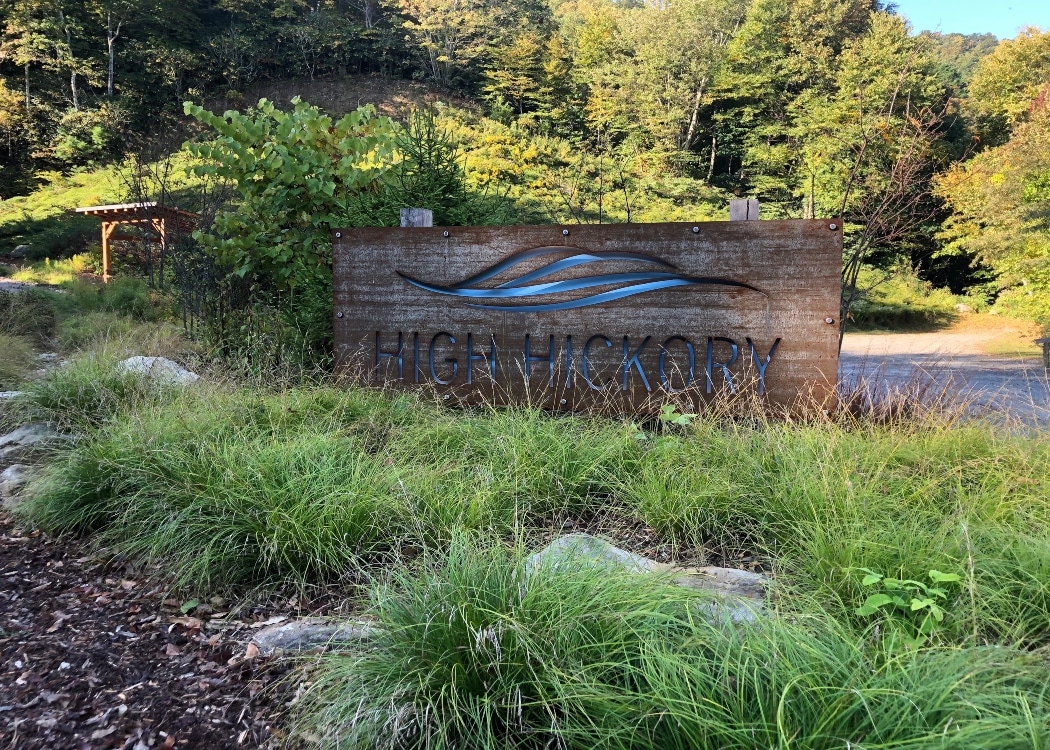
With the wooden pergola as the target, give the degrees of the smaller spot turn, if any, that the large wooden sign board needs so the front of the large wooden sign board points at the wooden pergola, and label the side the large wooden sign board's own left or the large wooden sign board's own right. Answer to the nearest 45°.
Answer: approximately 135° to the large wooden sign board's own right

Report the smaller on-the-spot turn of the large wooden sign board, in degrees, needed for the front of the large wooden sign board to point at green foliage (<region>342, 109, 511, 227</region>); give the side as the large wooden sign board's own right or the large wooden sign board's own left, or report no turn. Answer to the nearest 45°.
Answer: approximately 135° to the large wooden sign board's own right

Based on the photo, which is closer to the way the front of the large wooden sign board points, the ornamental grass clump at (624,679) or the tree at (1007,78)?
the ornamental grass clump

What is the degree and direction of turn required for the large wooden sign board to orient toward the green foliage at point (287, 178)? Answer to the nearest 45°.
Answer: approximately 135° to its right

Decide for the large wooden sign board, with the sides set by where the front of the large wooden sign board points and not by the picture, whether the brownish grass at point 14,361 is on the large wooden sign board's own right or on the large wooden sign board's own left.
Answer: on the large wooden sign board's own right

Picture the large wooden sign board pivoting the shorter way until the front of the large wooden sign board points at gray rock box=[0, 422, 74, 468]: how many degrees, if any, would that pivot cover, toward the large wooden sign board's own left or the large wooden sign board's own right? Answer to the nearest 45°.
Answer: approximately 90° to the large wooden sign board's own right

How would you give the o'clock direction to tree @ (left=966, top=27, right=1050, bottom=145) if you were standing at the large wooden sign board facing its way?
The tree is roughly at 7 o'clock from the large wooden sign board.

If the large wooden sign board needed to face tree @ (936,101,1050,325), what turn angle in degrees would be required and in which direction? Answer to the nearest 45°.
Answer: approximately 135° to its left

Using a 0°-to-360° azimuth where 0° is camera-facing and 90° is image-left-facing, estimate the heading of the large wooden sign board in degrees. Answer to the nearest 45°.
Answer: approximately 0°

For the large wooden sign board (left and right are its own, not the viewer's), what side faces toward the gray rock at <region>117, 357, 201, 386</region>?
right
